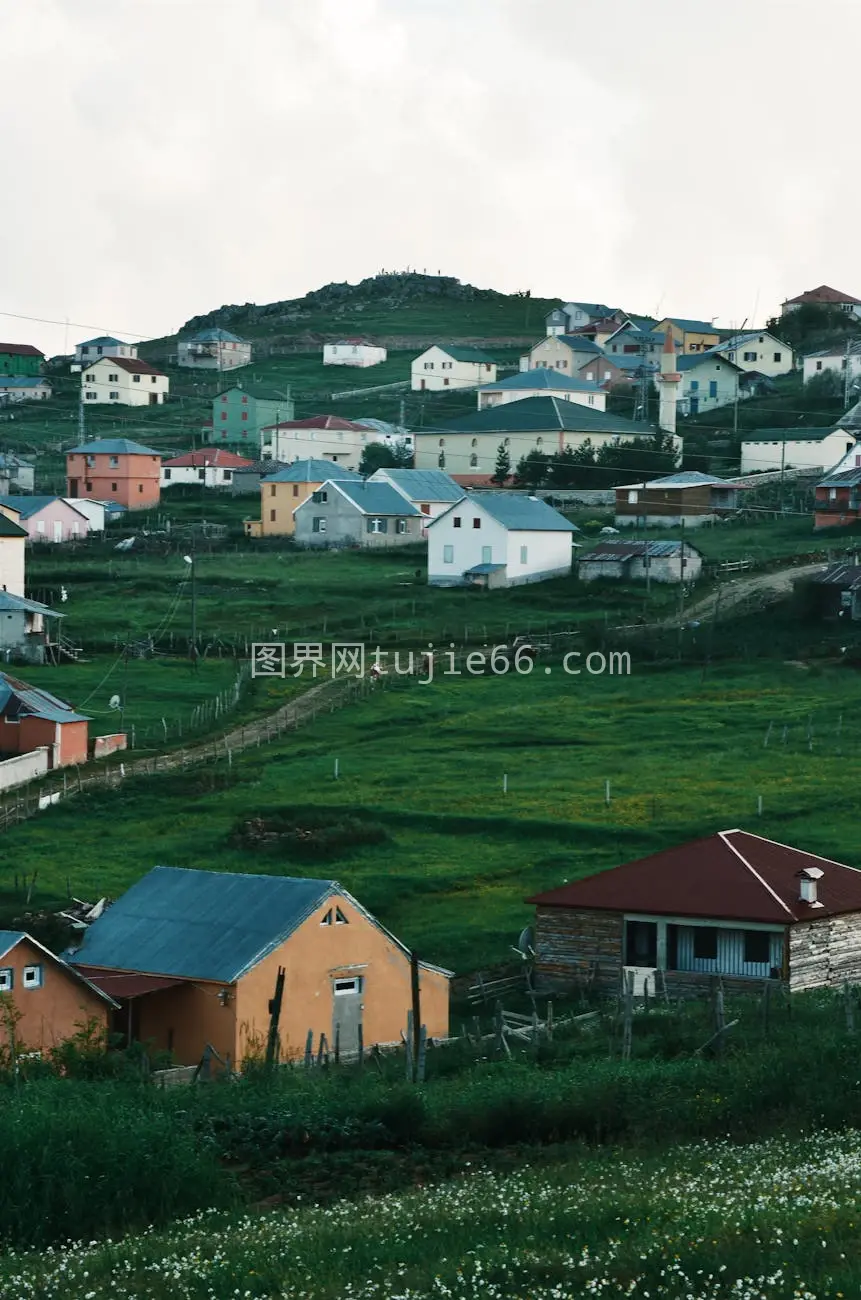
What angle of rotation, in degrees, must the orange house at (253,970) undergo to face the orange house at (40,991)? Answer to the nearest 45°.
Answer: approximately 90° to its right

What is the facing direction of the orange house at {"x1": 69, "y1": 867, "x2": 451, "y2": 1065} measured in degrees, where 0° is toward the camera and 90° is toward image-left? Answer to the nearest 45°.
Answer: approximately 315°

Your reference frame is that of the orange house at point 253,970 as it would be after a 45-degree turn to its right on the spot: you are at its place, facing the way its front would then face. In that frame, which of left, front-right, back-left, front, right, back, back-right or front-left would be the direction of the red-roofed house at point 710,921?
left
